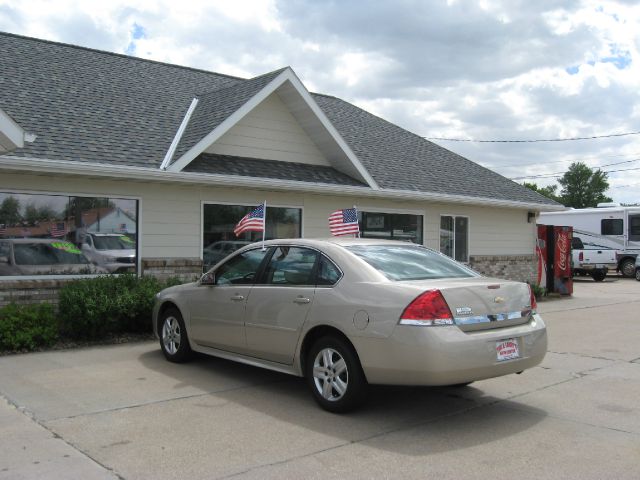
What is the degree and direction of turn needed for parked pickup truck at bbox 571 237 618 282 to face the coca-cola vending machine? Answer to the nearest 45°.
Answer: approximately 135° to its left

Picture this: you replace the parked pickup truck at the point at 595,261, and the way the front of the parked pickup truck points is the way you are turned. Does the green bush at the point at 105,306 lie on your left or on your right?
on your left

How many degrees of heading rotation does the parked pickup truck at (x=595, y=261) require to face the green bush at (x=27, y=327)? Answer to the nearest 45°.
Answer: approximately 135° to its left

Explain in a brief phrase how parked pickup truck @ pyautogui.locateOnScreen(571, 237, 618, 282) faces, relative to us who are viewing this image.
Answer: facing away from the viewer and to the left of the viewer

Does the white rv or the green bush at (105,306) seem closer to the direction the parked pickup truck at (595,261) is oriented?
the white rv
